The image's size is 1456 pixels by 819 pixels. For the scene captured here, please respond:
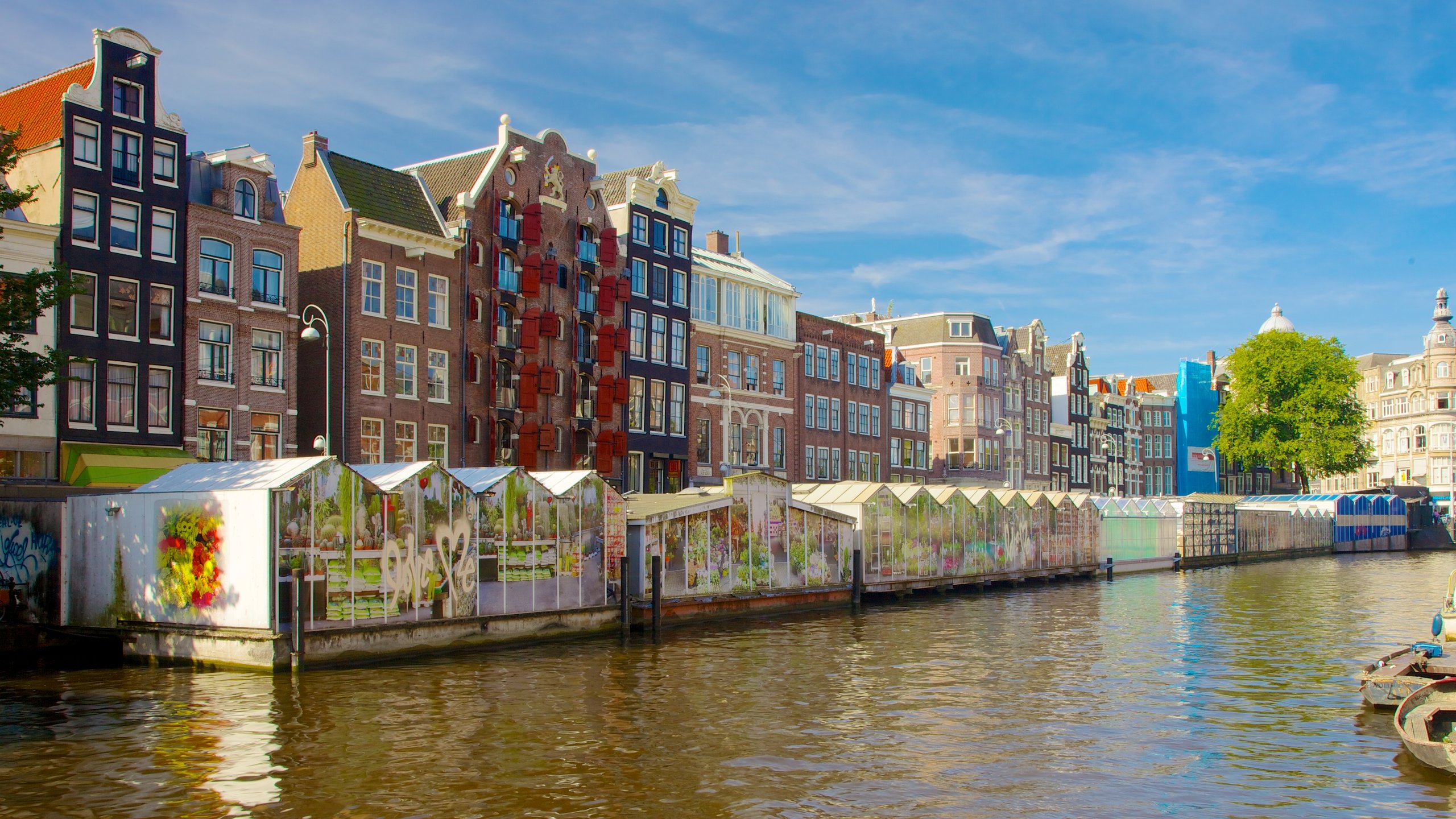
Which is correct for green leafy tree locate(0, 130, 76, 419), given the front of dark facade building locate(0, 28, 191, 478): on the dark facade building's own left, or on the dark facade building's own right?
on the dark facade building's own right

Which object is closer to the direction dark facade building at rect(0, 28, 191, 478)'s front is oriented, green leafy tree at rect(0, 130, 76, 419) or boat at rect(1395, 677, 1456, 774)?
the boat

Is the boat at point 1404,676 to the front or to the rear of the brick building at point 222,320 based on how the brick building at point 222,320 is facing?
to the front

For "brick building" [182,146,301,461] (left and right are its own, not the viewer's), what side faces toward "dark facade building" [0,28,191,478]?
right

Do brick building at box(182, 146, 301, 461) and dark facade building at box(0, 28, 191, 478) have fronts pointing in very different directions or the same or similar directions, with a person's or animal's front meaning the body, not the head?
same or similar directions

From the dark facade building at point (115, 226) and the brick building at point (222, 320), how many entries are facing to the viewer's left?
0

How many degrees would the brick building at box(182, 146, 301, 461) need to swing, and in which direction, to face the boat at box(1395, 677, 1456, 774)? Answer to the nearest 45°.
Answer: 0° — it already faces it

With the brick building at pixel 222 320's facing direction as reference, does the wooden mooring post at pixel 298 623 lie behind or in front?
in front

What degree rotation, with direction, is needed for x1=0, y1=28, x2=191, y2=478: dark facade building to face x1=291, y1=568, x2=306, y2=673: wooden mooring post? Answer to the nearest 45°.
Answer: approximately 45° to its right

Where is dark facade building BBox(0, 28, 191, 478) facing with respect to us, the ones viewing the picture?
facing the viewer and to the right of the viewer

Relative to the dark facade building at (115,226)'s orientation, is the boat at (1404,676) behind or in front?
in front
